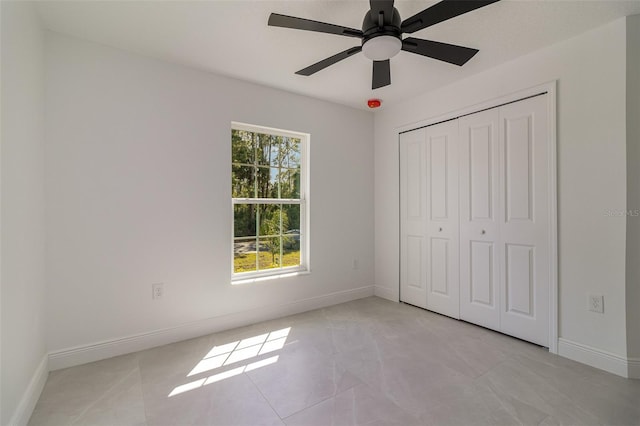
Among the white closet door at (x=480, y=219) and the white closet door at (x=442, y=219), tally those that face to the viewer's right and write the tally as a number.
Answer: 0

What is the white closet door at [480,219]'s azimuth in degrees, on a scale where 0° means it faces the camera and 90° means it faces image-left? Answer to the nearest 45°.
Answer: approximately 45°

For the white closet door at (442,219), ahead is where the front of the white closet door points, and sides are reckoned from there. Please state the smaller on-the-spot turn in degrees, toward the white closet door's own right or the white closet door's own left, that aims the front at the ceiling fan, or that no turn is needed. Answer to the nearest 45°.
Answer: approximately 45° to the white closet door's own left

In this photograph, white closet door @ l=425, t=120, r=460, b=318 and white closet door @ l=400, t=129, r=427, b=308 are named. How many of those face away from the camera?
0

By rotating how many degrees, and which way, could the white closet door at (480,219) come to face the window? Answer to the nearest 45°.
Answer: approximately 45° to its right

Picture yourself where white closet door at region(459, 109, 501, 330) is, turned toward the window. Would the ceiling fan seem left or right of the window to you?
left
